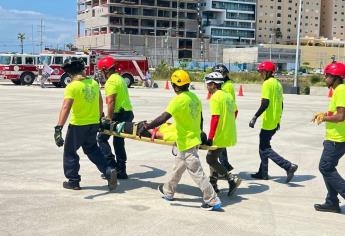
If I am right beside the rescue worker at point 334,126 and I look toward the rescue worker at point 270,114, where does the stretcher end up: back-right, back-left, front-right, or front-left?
front-left

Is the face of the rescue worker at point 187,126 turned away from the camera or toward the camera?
away from the camera

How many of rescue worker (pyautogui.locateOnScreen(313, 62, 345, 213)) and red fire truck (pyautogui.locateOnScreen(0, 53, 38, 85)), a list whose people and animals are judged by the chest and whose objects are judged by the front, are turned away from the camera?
0

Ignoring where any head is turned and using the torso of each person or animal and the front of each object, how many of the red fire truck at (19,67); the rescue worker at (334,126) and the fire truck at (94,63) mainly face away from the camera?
0

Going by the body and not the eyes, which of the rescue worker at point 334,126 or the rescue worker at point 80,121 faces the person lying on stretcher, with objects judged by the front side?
the rescue worker at point 334,126

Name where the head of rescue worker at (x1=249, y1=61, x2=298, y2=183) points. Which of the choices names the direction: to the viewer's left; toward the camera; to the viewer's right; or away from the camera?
to the viewer's left

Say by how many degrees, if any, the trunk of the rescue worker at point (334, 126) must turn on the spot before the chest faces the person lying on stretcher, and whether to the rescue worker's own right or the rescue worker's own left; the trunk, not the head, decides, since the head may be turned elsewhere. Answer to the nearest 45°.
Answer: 0° — they already face them

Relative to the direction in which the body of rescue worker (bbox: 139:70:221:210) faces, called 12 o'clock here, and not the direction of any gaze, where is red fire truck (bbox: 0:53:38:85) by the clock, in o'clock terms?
The red fire truck is roughly at 1 o'clock from the rescue worker.

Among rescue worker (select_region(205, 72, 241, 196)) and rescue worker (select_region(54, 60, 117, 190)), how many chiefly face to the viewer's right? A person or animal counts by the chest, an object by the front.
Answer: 0

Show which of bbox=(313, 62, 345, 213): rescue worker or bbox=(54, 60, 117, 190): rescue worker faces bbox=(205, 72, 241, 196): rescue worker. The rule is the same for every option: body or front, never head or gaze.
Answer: bbox=(313, 62, 345, 213): rescue worker

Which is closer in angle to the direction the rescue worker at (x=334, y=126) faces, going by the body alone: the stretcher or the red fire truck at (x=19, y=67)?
the stretcher

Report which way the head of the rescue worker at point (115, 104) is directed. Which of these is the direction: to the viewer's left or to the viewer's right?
to the viewer's left

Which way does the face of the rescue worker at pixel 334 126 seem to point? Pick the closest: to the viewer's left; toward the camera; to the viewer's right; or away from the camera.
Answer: to the viewer's left

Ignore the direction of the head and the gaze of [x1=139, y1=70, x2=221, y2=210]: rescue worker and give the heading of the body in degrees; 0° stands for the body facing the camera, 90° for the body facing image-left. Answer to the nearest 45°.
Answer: approximately 135°

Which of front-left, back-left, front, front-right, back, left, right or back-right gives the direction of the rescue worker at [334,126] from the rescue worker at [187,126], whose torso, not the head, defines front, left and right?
back-right

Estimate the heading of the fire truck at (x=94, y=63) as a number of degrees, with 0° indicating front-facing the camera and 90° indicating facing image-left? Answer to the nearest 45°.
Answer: approximately 45°

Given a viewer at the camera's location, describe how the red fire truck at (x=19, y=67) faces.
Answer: facing the viewer and to the left of the viewer
